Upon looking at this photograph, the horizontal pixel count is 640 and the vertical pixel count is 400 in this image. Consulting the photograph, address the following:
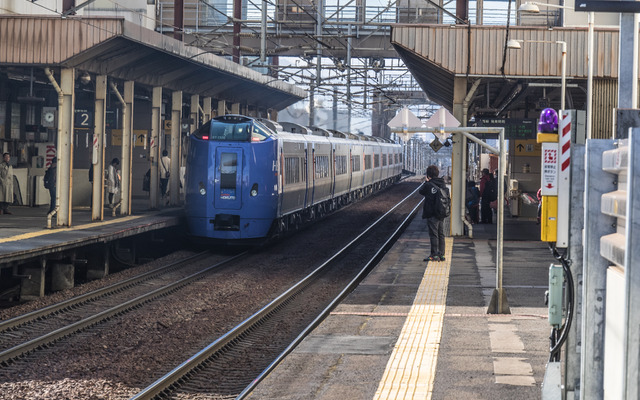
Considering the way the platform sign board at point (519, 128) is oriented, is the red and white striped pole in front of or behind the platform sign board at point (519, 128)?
in front

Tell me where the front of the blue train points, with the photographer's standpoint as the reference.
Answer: facing the viewer and to the left of the viewer

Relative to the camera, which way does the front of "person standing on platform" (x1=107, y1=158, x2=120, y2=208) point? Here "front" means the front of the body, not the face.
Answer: to the viewer's right

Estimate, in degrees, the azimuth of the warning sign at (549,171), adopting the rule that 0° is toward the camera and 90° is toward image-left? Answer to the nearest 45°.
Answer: approximately 0°

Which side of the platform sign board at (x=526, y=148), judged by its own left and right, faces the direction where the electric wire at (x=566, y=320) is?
front
